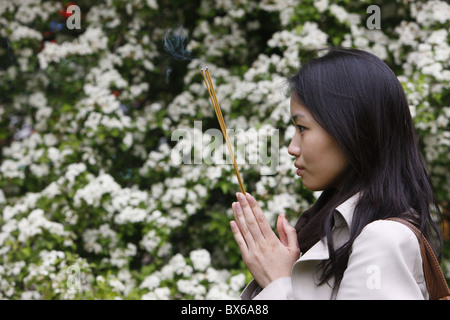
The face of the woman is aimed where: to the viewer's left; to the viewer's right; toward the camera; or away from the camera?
to the viewer's left

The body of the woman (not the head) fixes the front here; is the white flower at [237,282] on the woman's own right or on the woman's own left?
on the woman's own right

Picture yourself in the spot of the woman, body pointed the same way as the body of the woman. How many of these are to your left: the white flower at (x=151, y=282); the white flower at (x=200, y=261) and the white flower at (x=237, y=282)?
0

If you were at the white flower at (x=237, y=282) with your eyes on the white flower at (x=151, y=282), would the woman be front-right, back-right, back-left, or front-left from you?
back-left

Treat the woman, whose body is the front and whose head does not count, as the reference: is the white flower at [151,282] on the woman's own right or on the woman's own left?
on the woman's own right

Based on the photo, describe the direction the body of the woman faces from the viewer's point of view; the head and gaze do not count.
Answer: to the viewer's left

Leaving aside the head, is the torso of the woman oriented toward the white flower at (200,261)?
no
